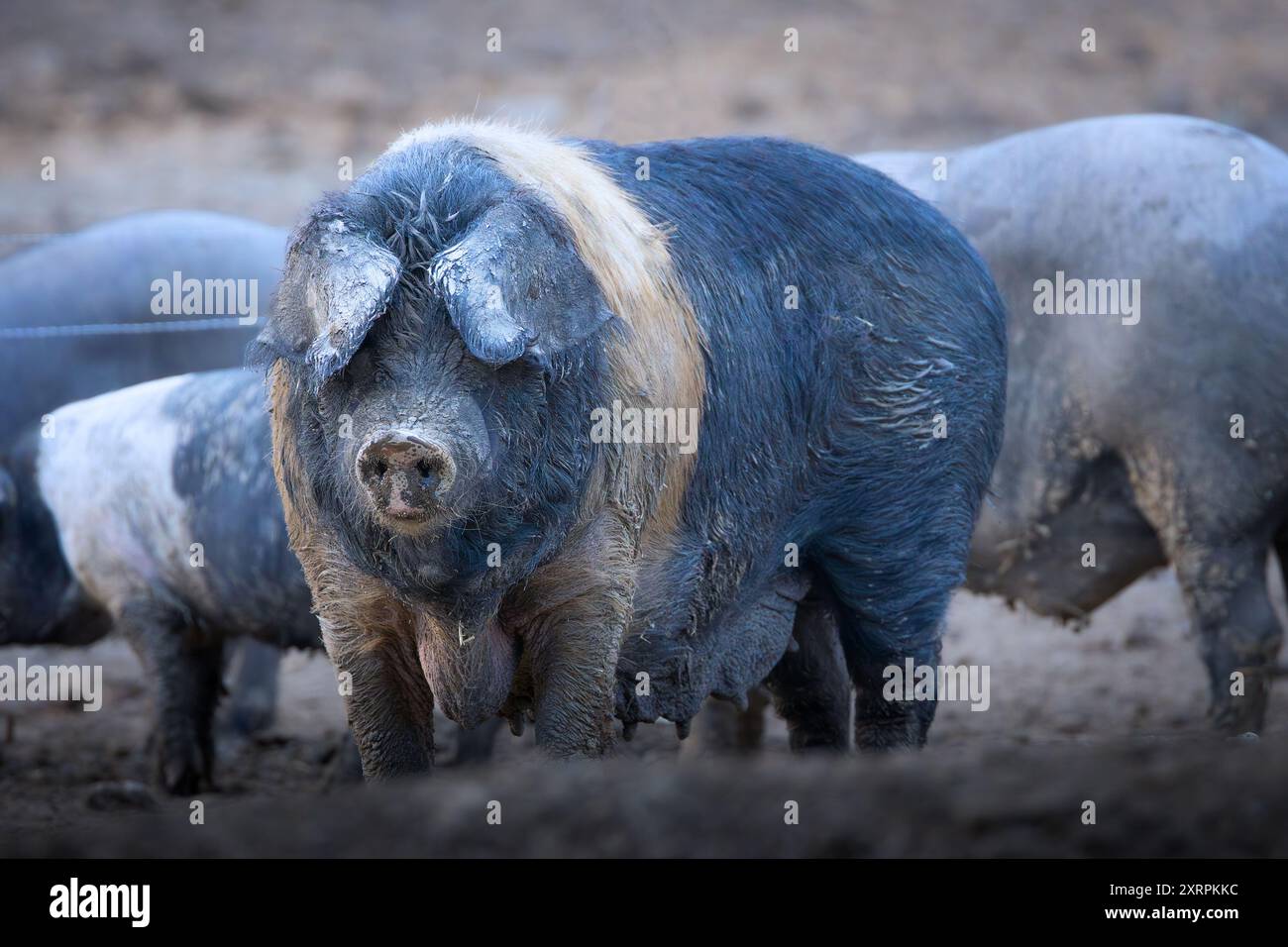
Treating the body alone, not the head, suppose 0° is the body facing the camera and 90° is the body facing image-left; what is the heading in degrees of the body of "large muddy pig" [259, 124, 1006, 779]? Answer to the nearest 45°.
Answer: approximately 45°

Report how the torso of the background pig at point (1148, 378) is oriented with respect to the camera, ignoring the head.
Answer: to the viewer's left

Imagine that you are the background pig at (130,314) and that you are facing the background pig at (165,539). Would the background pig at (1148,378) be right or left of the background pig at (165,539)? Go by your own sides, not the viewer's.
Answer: left

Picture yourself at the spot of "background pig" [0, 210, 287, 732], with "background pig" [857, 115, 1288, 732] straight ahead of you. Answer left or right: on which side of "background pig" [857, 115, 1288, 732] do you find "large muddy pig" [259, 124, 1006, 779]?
right

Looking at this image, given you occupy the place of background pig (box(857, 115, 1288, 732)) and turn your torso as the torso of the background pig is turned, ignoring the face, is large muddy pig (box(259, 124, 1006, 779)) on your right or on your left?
on your left

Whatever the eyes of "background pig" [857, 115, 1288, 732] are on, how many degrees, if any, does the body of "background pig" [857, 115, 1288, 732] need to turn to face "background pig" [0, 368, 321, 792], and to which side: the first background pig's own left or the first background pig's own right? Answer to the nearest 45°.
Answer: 0° — it already faces it
